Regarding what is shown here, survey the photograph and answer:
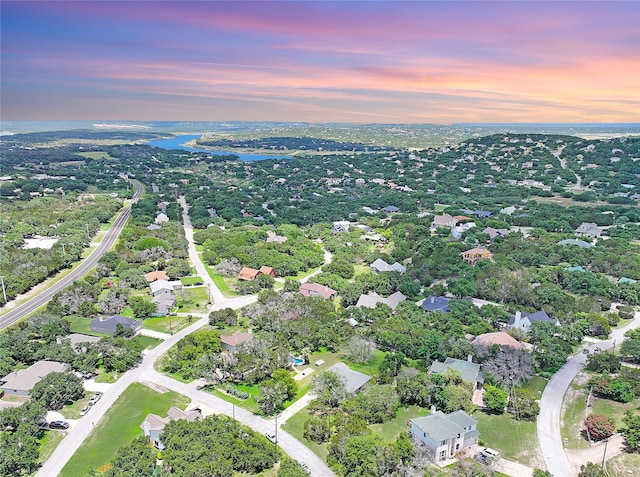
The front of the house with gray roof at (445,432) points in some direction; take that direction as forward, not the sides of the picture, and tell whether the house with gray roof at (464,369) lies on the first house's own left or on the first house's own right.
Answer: on the first house's own left

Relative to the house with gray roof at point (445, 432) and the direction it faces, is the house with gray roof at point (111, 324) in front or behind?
behind

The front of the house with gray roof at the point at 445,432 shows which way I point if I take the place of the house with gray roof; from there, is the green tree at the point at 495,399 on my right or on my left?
on my left

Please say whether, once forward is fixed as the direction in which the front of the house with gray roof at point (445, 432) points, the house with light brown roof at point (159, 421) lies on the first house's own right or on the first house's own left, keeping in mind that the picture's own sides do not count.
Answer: on the first house's own right

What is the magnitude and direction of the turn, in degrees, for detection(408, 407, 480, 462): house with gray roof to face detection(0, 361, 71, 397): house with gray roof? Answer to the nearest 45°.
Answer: approximately 135° to its right

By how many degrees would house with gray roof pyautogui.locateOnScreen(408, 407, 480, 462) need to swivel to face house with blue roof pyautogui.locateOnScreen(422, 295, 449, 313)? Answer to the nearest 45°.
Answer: approximately 135° to its left

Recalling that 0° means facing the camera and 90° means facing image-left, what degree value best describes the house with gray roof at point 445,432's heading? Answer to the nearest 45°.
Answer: approximately 315°

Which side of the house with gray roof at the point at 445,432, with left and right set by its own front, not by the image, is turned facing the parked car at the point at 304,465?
right

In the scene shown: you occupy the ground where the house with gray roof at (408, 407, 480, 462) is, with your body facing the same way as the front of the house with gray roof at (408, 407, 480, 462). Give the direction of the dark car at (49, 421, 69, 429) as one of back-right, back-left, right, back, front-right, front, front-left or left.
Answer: back-right

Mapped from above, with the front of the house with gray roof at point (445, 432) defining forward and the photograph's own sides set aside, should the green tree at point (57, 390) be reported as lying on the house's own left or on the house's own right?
on the house's own right

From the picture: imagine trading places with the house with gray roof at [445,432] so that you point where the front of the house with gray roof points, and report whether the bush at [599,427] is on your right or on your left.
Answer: on your left
